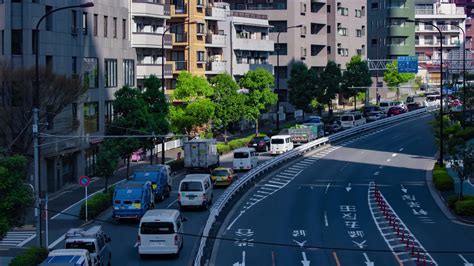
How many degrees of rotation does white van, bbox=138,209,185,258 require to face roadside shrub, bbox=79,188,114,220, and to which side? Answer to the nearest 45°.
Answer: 0° — it already faces it

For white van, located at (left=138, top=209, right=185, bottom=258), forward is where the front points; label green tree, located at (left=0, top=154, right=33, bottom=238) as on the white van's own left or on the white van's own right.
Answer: on the white van's own left

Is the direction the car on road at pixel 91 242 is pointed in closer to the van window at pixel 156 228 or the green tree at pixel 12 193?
the van window

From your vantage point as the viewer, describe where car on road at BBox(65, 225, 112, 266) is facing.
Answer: facing away from the viewer and to the right of the viewer

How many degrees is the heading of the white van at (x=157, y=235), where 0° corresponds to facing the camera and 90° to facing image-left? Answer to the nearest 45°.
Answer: approximately 180°

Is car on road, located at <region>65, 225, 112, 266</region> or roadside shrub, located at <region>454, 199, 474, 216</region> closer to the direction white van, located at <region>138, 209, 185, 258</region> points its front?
the roadside shrub

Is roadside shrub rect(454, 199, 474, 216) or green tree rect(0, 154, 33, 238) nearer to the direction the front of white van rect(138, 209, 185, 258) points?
the roadside shrub

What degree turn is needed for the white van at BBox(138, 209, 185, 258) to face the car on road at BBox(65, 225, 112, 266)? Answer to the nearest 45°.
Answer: approximately 135° to its left

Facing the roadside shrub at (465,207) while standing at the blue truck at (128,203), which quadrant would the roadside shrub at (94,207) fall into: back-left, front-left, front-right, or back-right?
back-left

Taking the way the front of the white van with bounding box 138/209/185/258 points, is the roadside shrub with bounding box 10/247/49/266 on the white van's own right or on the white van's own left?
on the white van's own left
